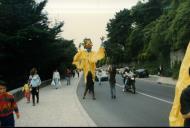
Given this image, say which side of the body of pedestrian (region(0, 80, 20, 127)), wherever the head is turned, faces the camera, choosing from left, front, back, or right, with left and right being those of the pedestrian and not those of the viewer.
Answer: front

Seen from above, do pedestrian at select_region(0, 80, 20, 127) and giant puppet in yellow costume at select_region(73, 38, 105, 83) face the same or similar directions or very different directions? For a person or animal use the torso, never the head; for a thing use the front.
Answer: same or similar directions

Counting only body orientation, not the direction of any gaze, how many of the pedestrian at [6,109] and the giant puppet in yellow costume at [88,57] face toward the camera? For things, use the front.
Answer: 2

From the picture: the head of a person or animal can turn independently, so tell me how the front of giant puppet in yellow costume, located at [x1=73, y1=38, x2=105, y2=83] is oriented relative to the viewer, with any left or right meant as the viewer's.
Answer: facing the viewer

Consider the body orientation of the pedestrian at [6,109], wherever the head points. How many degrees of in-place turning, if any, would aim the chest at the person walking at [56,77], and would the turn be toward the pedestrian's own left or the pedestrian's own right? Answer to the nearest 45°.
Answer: approximately 180°
